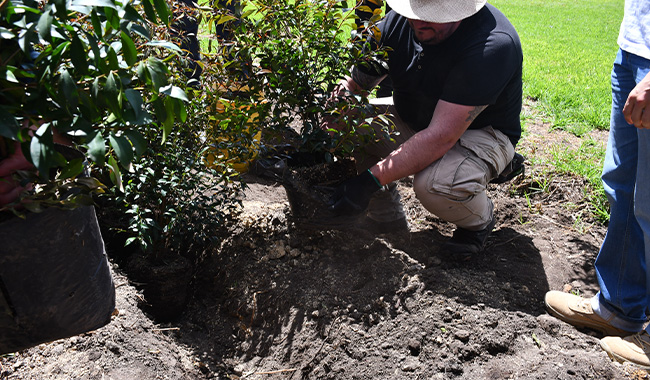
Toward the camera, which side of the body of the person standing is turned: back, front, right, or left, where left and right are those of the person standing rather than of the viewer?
left

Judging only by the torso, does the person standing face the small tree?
yes

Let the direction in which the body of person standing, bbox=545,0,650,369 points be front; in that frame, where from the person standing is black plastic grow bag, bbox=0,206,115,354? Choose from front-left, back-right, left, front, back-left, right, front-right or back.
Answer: front-left

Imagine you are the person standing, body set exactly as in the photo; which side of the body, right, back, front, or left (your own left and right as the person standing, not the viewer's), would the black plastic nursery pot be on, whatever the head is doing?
front

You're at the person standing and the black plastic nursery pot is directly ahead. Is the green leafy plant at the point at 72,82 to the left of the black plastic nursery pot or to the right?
left

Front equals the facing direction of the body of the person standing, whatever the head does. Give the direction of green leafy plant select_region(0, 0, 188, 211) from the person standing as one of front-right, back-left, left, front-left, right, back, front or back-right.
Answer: front-left
